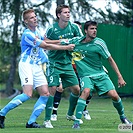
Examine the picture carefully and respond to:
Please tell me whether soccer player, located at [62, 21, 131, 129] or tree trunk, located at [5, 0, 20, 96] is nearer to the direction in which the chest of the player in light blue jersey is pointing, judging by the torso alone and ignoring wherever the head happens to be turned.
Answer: the soccer player

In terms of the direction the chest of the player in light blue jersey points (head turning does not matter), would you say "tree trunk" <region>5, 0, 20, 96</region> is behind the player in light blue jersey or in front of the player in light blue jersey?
behind

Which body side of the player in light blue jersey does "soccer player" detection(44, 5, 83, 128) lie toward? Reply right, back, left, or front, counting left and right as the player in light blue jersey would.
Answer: left

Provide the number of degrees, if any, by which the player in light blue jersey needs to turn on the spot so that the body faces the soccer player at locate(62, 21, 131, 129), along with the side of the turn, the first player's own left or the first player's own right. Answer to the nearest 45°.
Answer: approximately 45° to the first player's own left

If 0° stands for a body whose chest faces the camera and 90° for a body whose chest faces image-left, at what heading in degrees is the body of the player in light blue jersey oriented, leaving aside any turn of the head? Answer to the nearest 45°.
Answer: approximately 315°

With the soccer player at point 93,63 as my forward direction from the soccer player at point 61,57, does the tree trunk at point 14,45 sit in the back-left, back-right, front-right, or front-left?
back-left
